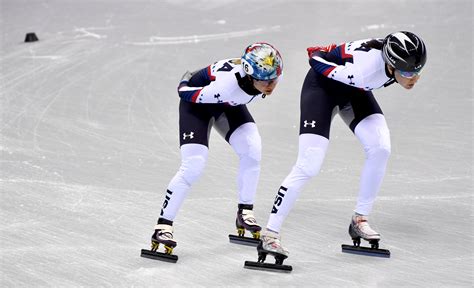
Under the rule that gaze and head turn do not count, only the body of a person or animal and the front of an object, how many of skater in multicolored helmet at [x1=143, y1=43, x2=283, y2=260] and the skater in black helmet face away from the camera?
0

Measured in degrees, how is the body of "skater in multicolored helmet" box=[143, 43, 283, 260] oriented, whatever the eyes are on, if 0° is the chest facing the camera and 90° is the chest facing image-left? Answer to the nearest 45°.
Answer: approximately 315°

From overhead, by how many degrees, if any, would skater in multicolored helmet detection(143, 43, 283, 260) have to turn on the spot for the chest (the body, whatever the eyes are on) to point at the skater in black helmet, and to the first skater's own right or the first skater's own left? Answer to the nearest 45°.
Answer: approximately 45° to the first skater's own left

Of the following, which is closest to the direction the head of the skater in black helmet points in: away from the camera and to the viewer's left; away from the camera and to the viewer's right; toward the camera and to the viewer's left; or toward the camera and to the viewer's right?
toward the camera and to the viewer's right

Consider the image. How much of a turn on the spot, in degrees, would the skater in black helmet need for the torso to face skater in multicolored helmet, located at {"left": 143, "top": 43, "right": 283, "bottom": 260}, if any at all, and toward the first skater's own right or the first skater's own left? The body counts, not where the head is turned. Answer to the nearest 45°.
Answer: approximately 135° to the first skater's own right

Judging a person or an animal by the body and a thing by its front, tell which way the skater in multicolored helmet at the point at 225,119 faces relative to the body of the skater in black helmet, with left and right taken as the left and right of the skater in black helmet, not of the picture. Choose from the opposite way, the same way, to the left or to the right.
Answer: the same way
